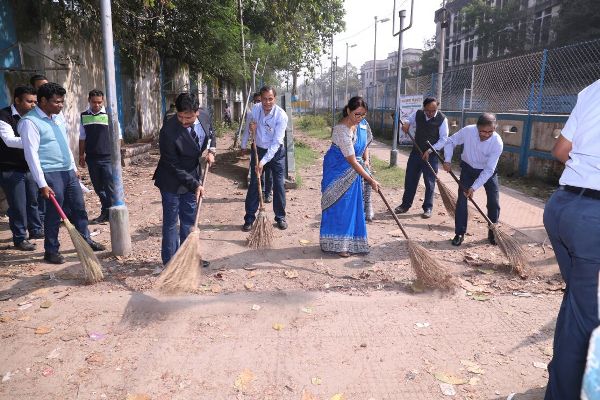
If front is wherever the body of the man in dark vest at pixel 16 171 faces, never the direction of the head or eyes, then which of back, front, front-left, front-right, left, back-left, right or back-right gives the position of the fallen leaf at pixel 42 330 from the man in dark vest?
front-right

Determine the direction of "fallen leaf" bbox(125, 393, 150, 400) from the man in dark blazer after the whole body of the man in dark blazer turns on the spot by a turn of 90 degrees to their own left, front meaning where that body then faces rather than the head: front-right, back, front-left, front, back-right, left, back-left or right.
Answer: back-right

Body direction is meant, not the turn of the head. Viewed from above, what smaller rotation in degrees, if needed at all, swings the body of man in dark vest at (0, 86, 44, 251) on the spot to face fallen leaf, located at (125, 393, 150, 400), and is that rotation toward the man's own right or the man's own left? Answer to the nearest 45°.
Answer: approximately 45° to the man's own right

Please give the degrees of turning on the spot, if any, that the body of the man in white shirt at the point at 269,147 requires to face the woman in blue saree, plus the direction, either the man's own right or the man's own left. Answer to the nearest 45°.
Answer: approximately 45° to the man's own left

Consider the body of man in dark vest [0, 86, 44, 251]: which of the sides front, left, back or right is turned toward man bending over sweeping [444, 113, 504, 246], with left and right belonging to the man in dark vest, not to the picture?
front

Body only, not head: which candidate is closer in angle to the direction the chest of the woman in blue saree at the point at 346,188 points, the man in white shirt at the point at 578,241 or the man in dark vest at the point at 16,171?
the man in white shirt

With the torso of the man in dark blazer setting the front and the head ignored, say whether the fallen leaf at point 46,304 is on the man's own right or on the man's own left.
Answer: on the man's own right

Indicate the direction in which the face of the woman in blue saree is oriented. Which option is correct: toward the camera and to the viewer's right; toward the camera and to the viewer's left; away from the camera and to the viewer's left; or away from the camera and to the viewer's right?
toward the camera and to the viewer's right

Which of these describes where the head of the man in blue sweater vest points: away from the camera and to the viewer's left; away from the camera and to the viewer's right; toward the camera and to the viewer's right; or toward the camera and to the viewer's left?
toward the camera and to the viewer's right

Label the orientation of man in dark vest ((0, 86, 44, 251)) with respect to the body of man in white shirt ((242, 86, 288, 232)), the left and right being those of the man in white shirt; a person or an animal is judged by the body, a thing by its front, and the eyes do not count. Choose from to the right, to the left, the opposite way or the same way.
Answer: to the left

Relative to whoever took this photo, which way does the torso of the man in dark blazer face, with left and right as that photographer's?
facing the viewer and to the right of the viewer

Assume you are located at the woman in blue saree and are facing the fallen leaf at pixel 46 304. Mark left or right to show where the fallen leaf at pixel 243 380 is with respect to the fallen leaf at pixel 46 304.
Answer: left

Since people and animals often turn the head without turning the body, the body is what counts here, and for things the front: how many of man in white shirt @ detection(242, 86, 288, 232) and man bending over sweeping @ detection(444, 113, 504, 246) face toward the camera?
2
